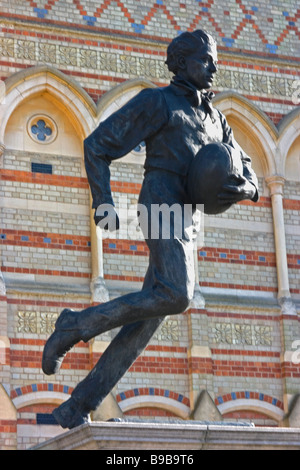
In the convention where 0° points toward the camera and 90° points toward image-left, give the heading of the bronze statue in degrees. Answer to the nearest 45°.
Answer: approximately 315°
